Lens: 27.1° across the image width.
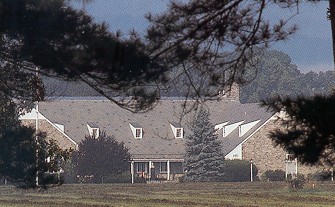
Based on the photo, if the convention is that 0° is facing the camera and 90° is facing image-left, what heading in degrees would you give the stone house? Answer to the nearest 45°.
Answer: approximately 0°

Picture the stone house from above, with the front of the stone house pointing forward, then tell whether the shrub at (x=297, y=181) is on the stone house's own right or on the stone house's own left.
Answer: on the stone house's own left
